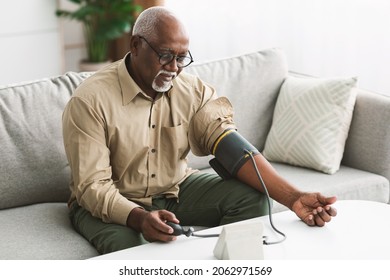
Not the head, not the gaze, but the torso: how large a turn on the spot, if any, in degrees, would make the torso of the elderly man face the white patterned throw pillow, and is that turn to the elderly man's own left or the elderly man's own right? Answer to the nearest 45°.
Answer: approximately 90° to the elderly man's own left

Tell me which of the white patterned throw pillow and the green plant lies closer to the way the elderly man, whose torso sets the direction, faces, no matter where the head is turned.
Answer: the white patterned throw pillow

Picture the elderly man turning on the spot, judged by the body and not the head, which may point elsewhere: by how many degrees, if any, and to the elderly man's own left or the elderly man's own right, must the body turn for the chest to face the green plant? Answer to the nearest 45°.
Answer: approximately 135° to the elderly man's own left

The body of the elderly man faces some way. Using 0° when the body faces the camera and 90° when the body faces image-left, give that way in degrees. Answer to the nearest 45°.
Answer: approximately 315°

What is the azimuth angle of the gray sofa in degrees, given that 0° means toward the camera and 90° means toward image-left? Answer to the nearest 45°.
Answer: approximately 315°
